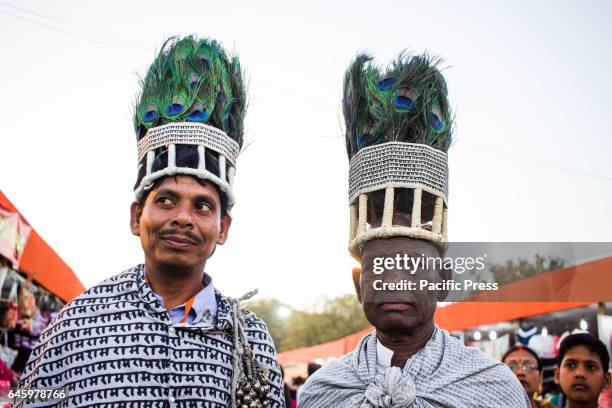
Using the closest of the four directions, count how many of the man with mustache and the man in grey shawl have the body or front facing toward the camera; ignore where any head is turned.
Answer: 2

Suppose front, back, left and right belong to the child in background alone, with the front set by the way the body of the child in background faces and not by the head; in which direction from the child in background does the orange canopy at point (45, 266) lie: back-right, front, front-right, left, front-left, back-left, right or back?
right

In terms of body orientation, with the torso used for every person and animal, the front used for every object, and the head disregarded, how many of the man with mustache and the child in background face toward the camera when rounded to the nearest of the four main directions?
2

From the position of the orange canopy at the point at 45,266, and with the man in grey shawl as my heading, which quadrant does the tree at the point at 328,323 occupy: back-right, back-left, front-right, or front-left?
back-left

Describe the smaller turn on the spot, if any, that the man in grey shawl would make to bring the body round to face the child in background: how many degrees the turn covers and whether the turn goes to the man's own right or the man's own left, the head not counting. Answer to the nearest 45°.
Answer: approximately 135° to the man's own left

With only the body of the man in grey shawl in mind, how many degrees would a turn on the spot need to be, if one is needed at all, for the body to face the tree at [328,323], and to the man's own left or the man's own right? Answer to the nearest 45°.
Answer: approximately 180°

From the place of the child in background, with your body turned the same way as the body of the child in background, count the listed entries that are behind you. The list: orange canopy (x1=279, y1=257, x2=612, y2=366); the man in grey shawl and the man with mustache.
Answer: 1

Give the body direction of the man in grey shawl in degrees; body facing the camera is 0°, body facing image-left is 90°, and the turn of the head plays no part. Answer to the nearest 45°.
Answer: approximately 0°
